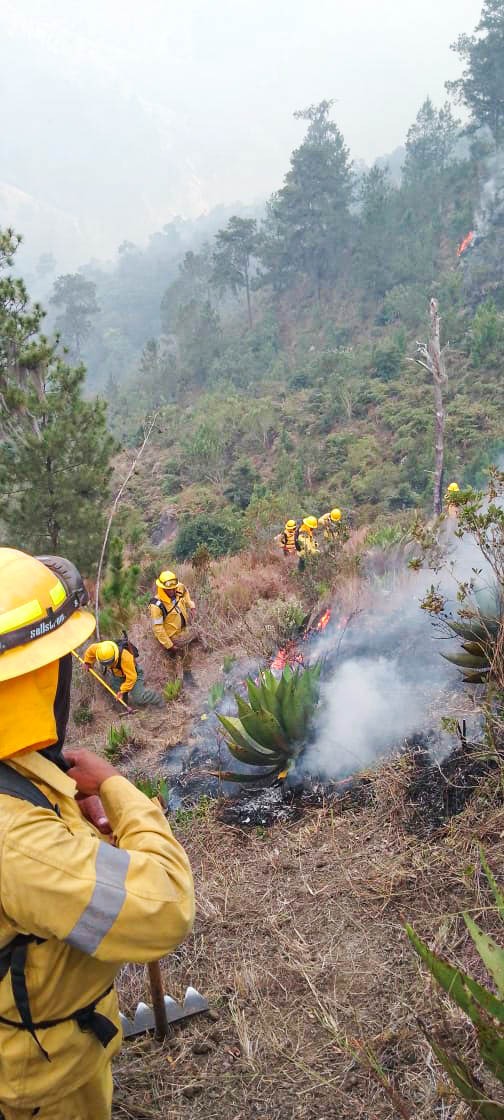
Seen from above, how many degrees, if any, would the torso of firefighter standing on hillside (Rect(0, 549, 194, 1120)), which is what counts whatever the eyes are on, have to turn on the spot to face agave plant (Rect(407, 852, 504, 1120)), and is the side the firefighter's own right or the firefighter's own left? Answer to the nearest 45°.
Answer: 0° — they already face it

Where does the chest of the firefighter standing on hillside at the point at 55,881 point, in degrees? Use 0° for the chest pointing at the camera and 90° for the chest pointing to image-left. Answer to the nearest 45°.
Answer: approximately 270°

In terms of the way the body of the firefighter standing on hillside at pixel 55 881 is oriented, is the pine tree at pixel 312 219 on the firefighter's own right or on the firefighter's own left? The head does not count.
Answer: on the firefighter's own left
